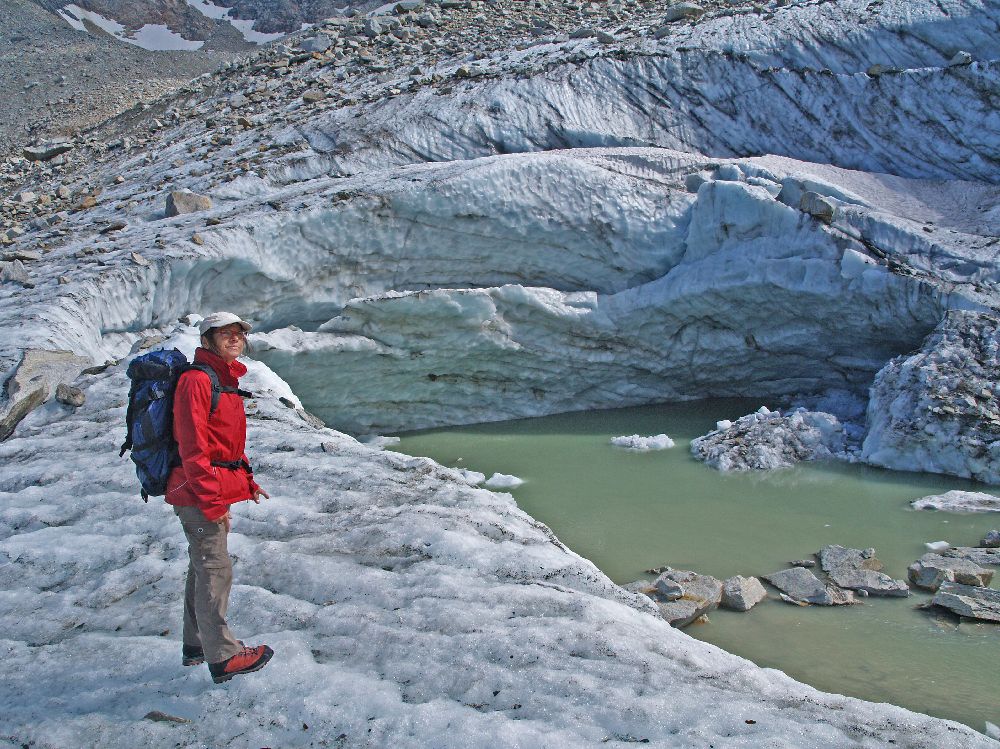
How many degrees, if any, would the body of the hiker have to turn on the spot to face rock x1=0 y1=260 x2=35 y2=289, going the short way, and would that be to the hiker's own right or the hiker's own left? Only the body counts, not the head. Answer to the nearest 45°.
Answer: approximately 90° to the hiker's own left

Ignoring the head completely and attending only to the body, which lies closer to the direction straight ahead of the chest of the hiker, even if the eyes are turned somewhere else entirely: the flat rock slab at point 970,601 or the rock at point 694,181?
the flat rock slab

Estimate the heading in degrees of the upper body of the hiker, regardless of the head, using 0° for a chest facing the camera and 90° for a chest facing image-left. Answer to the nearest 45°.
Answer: approximately 270°

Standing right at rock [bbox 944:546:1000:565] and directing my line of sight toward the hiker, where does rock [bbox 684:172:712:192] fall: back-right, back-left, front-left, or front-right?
back-right

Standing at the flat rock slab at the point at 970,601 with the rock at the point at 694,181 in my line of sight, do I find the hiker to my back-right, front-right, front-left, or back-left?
back-left

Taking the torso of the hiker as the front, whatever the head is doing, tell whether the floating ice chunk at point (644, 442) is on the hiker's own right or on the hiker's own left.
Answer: on the hiker's own left

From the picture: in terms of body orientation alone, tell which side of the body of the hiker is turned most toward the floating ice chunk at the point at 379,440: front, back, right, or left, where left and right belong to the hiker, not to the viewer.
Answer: left

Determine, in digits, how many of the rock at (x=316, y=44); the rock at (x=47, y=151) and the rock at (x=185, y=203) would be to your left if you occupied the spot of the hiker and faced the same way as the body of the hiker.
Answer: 3

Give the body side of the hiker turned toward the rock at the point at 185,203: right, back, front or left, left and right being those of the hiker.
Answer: left

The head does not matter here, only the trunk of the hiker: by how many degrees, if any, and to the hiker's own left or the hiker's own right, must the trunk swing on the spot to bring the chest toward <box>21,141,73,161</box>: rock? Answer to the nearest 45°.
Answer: approximately 90° to the hiker's own left

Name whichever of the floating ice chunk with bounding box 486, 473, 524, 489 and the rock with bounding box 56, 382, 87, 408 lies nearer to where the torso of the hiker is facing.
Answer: the floating ice chunk
